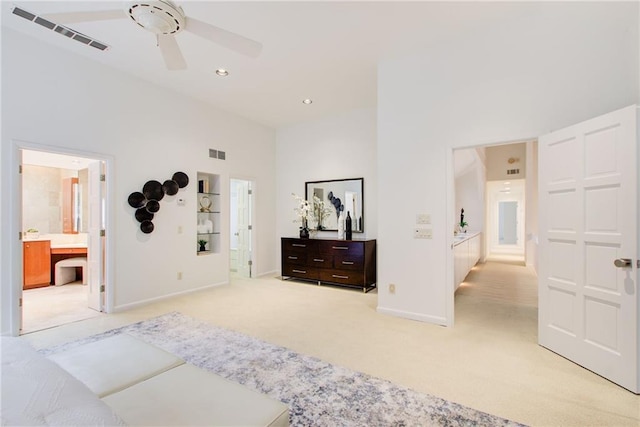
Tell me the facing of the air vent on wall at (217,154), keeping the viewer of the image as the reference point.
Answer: facing the viewer and to the right of the viewer

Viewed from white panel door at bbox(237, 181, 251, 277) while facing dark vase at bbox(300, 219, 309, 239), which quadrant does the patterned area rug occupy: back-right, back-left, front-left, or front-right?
front-right

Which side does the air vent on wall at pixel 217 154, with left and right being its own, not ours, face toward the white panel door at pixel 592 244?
front

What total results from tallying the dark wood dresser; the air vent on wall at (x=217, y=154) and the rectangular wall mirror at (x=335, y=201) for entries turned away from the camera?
0

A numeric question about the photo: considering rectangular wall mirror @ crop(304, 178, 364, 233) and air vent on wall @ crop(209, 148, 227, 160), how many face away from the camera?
0

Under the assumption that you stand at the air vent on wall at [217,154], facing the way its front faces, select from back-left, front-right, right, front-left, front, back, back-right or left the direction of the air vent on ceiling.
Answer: right

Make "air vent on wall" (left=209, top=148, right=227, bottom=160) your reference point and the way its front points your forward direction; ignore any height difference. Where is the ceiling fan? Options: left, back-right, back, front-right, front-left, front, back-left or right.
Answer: front-right

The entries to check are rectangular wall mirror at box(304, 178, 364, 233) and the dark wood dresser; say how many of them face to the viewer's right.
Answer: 0

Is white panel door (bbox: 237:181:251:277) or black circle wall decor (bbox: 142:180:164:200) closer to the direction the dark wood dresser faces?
the black circle wall decor

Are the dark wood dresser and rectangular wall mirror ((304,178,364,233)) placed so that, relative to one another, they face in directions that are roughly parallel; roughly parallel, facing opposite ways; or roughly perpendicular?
roughly parallel

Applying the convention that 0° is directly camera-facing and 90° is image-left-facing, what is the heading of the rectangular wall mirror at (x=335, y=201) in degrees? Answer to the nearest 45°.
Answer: approximately 45°

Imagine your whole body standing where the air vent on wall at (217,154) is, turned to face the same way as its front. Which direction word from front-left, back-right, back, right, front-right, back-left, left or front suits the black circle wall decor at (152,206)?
right

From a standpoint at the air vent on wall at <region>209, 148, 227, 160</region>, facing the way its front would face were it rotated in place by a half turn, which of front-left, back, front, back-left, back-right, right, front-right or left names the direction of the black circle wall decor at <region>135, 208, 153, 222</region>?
left

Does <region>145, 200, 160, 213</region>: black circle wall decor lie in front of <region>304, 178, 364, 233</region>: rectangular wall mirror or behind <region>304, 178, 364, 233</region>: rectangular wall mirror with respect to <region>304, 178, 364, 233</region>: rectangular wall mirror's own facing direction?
in front

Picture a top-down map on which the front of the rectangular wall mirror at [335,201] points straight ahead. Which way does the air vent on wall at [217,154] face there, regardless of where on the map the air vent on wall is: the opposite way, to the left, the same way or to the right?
to the left

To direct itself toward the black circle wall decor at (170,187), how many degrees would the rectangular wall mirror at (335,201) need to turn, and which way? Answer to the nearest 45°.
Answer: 0° — it already faces it

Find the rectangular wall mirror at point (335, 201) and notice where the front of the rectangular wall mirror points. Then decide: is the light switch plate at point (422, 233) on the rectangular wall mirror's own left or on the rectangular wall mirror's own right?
on the rectangular wall mirror's own left

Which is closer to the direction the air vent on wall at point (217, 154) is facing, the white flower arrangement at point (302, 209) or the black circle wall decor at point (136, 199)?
the white flower arrangement

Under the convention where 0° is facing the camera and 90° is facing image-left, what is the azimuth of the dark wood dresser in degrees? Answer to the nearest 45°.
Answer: approximately 45°
